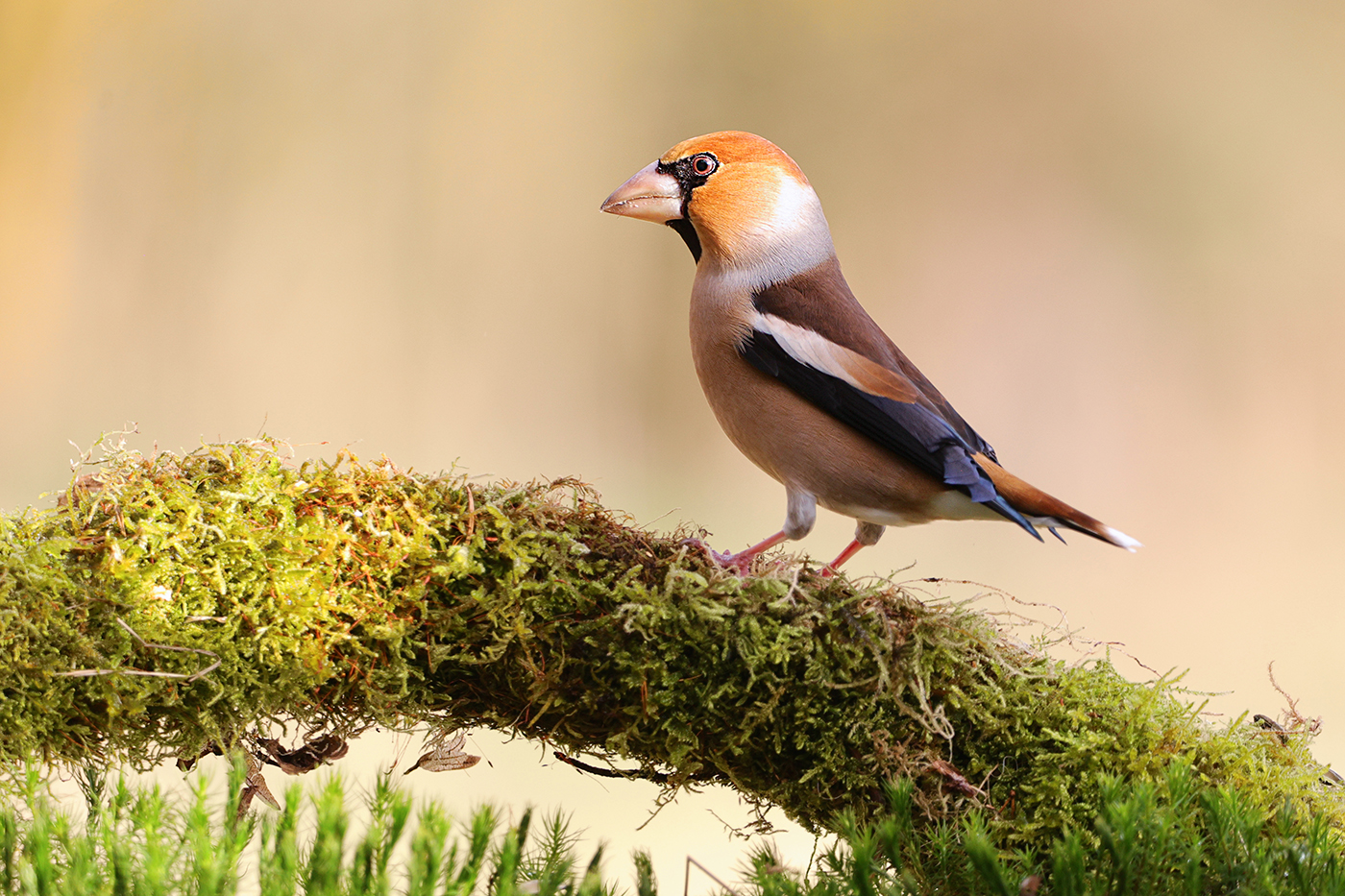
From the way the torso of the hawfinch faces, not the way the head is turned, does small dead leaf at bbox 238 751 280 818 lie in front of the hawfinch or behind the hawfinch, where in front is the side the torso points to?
in front

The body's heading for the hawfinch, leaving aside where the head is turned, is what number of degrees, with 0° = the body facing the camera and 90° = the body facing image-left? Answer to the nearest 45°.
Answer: approximately 90°
